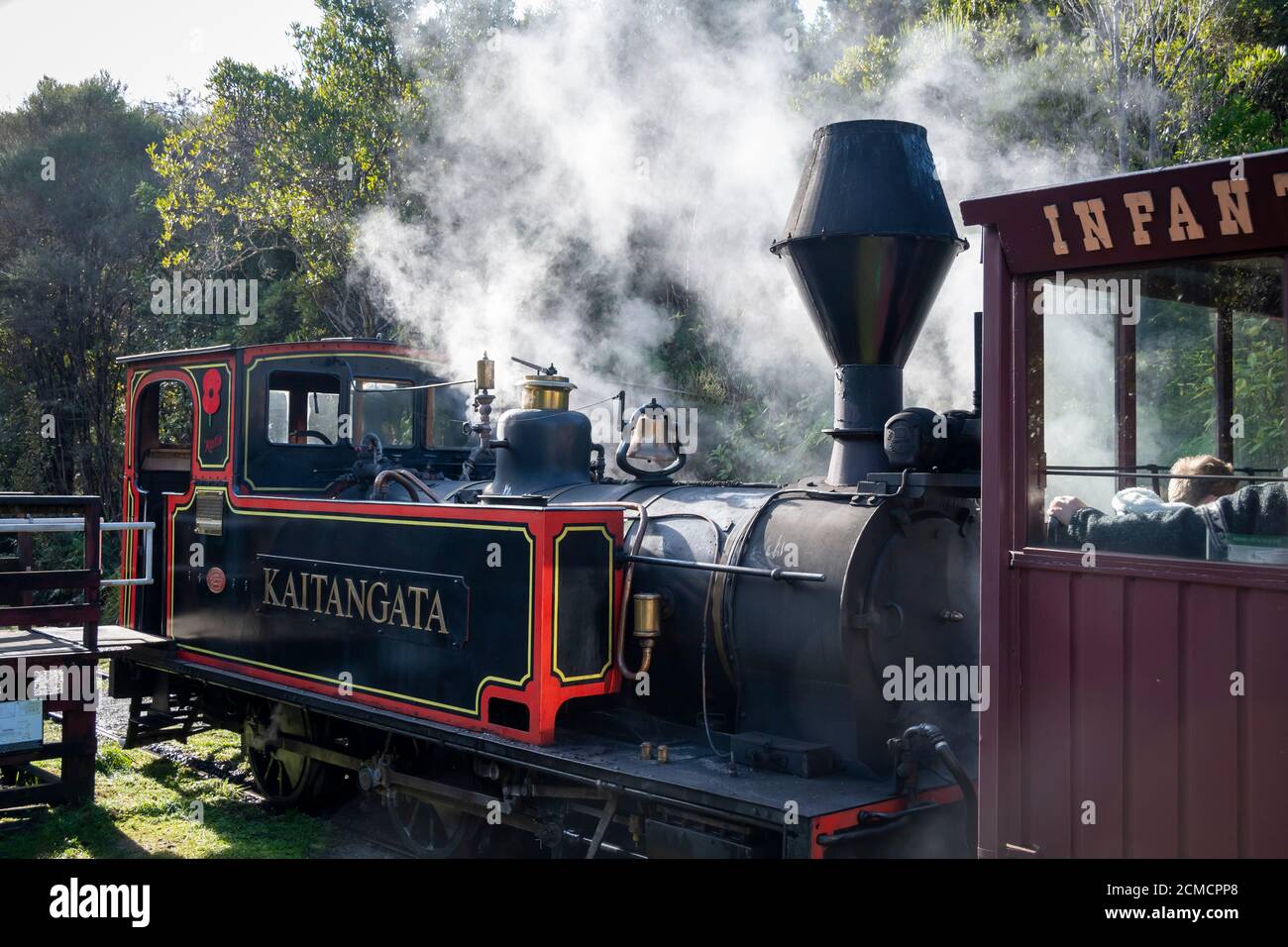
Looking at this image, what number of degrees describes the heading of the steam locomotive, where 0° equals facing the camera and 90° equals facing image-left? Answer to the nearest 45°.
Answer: approximately 315°

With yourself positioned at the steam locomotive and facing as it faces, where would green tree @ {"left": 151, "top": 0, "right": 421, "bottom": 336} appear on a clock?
The green tree is roughly at 7 o'clock from the steam locomotive.

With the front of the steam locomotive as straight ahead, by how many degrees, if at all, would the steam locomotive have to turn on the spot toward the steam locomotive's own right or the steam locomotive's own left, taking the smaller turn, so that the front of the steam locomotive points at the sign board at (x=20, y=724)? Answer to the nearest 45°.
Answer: approximately 180°

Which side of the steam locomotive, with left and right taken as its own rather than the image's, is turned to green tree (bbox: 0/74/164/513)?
back

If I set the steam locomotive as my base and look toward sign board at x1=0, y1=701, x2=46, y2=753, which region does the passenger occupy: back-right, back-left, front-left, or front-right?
back-left

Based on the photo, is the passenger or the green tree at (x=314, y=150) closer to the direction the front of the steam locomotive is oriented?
the passenger

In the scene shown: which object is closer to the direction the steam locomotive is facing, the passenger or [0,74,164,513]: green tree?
the passenger
